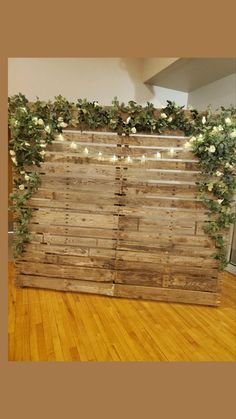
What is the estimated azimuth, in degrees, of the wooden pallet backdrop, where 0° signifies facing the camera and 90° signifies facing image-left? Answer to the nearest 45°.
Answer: approximately 0°
